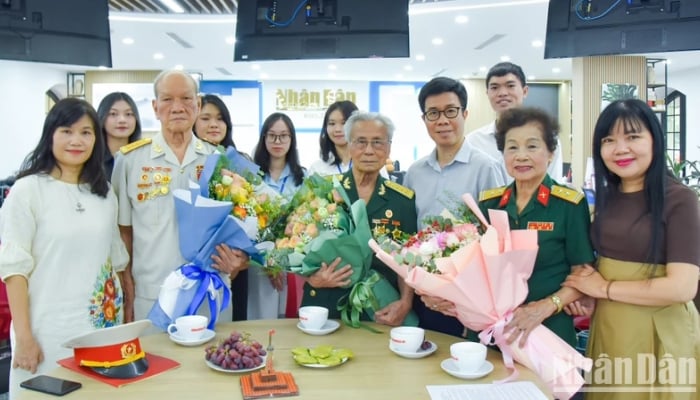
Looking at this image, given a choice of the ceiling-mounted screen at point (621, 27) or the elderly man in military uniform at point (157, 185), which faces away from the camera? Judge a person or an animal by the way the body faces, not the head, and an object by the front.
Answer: the ceiling-mounted screen

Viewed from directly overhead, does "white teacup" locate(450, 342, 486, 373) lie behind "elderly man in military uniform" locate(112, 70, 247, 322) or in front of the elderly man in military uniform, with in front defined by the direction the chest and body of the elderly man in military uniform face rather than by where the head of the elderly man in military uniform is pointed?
in front

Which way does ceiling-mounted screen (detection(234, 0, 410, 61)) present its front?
away from the camera

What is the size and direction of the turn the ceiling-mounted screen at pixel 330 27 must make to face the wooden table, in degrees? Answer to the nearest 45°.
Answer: approximately 180°

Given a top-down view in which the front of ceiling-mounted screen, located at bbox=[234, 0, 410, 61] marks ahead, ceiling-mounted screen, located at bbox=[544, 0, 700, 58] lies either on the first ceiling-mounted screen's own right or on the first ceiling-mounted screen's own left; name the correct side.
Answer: on the first ceiling-mounted screen's own right

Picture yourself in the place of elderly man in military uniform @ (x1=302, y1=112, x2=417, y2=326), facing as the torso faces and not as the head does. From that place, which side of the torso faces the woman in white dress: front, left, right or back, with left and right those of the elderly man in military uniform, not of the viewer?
right

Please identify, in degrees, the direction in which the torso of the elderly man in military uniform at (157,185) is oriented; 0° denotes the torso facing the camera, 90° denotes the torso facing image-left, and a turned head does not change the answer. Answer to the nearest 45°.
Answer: approximately 0°

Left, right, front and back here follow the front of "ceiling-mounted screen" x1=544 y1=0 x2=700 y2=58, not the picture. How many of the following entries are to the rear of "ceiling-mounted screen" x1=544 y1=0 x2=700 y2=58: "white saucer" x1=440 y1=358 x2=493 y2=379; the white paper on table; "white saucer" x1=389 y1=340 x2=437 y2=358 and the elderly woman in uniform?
4

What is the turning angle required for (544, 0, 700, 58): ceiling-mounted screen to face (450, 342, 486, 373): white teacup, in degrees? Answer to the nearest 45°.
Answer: approximately 180°

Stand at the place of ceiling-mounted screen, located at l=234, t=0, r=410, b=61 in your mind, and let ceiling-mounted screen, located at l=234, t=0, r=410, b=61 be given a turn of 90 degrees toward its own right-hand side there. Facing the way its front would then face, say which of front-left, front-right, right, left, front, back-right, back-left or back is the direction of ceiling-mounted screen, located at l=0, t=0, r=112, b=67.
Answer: back

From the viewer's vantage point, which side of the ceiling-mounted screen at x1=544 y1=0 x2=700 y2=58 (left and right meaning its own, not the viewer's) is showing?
back

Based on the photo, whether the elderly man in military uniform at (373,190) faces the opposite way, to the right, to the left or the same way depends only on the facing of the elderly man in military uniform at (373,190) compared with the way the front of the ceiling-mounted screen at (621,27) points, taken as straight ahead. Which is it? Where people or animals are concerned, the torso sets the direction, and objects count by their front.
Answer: the opposite way

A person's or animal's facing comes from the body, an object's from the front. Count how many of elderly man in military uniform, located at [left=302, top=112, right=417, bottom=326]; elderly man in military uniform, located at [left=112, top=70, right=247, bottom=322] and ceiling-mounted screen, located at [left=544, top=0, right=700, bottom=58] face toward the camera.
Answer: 2
